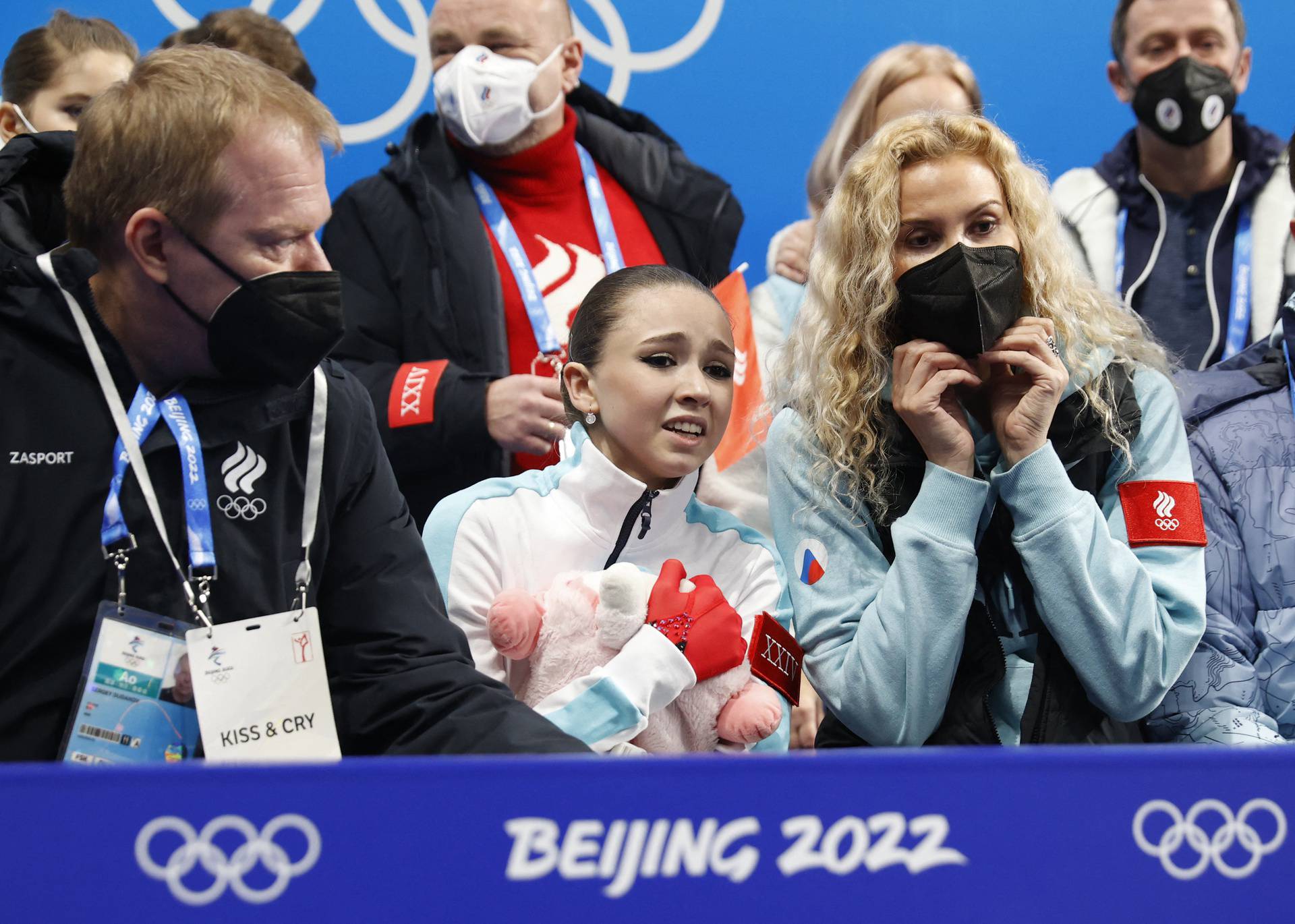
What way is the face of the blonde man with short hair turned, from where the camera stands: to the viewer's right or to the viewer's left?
to the viewer's right

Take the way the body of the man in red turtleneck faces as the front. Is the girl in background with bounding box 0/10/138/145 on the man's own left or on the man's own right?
on the man's own right

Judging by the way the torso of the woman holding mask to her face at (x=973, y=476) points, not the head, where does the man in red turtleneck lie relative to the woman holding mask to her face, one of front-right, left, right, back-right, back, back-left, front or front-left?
back-right

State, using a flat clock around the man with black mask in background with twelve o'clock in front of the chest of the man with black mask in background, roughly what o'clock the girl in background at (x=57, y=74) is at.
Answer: The girl in background is roughly at 2 o'clock from the man with black mask in background.

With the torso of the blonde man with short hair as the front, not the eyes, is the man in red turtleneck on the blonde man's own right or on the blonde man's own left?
on the blonde man's own left

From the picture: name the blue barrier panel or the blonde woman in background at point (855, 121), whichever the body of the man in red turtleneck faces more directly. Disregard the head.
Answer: the blue barrier panel
